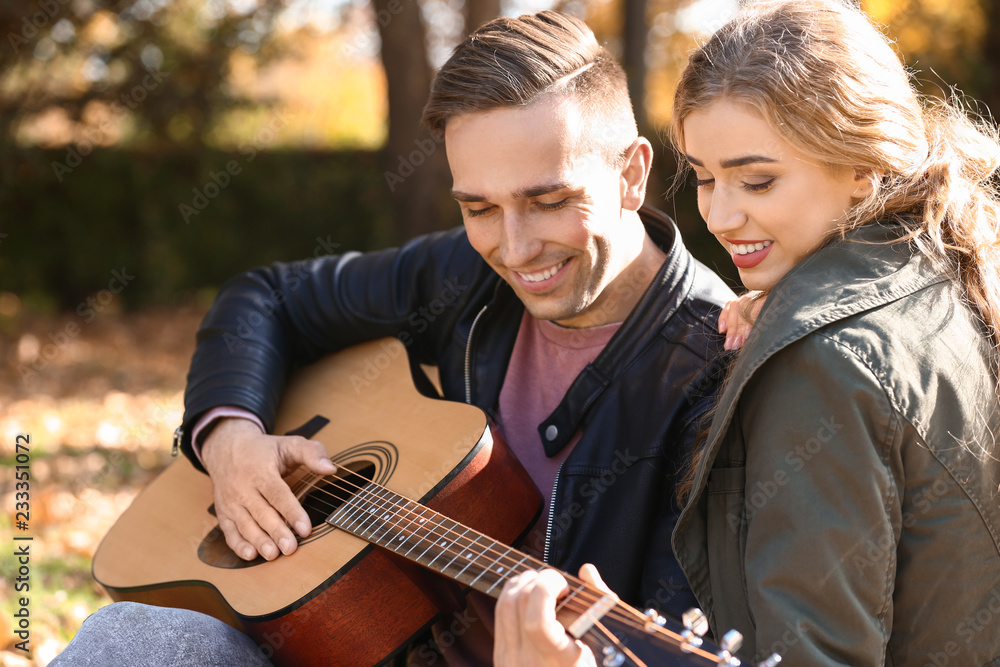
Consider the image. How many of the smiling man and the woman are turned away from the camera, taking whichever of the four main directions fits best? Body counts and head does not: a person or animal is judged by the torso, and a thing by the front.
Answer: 0

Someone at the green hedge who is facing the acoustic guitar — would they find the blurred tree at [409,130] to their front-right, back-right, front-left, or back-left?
front-left

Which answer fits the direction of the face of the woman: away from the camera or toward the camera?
toward the camera

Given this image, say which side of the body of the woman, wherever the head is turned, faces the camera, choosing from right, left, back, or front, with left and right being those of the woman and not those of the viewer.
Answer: left

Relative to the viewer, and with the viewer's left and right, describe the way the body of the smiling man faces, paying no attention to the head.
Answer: facing the viewer and to the left of the viewer

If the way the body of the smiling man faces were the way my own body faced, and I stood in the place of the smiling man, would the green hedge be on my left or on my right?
on my right

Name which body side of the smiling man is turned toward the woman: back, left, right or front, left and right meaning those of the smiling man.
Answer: left

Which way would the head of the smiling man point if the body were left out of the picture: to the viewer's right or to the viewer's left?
to the viewer's left

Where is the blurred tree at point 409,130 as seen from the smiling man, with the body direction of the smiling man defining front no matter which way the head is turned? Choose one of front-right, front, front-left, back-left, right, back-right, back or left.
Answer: back-right

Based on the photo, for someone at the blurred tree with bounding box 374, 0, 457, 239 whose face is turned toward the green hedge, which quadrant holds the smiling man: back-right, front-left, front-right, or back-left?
back-left

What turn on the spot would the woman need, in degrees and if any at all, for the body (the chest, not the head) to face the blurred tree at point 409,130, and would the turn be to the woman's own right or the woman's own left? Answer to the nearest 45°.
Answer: approximately 45° to the woman's own right
